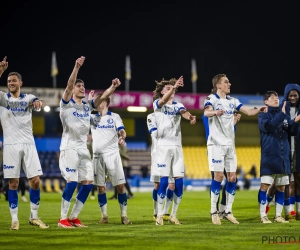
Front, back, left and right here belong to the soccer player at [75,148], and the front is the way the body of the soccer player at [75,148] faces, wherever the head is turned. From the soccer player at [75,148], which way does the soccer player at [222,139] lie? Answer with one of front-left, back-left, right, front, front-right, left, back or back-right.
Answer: front-left

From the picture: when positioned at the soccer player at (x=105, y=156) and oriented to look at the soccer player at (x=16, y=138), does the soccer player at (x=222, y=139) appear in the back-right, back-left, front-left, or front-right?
back-left

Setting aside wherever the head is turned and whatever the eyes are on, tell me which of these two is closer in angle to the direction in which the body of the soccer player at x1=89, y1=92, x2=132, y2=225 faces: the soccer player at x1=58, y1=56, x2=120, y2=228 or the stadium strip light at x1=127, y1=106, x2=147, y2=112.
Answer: the soccer player

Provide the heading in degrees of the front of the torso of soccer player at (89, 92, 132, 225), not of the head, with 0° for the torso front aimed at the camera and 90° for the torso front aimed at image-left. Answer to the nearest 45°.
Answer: approximately 0°

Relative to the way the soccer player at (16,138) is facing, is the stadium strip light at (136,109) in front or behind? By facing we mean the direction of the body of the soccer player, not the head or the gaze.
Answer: behind

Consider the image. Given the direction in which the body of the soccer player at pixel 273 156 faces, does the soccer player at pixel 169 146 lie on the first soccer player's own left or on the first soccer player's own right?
on the first soccer player's own right

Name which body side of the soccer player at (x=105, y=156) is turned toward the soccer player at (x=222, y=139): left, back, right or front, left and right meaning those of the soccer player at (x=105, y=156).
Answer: left

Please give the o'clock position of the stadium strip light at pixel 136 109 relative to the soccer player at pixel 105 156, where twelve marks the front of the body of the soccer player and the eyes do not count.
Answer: The stadium strip light is roughly at 6 o'clock from the soccer player.

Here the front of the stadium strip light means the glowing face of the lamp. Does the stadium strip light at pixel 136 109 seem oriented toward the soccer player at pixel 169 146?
yes

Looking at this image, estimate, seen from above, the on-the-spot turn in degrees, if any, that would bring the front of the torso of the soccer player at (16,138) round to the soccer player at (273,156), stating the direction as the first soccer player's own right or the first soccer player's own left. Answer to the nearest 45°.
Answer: approximately 90° to the first soccer player's own left

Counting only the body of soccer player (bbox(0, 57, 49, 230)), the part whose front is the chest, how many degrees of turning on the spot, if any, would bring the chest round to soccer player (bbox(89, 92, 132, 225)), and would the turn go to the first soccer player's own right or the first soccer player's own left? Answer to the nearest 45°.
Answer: approximately 135° to the first soccer player's own left

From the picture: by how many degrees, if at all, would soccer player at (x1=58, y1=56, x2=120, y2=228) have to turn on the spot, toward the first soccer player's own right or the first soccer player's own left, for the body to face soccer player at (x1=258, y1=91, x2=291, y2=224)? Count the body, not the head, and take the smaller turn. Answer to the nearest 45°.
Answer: approximately 45° to the first soccer player's own left

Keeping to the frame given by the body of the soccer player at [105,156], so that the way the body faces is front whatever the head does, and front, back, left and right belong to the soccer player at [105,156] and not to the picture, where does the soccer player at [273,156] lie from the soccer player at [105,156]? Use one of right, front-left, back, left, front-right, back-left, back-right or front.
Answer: left
